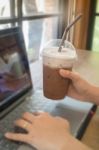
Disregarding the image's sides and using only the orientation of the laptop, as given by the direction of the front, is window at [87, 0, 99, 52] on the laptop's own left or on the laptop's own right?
on the laptop's own left

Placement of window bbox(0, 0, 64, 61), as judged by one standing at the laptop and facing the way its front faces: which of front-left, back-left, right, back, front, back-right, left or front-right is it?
back-left

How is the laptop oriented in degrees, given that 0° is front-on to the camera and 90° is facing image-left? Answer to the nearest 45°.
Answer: approximately 315°
